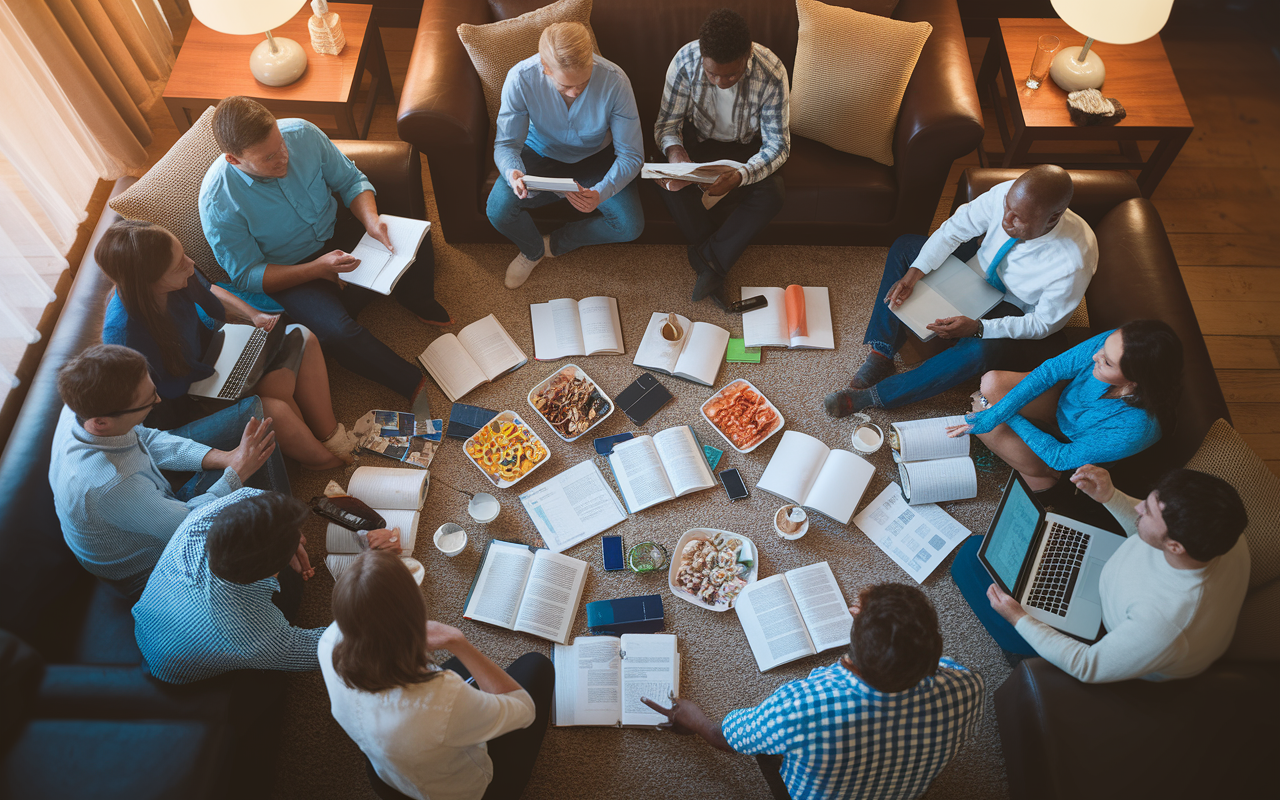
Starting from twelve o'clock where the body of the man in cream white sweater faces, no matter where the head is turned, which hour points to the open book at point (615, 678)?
The open book is roughly at 11 o'clock from the man in cream white sweater.

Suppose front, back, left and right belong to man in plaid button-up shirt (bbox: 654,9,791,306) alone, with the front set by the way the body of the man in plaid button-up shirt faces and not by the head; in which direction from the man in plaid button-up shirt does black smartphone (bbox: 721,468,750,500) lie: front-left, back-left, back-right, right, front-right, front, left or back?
front

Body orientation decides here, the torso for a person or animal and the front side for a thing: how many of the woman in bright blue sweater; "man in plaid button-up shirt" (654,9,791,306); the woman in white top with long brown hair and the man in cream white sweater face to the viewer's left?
2

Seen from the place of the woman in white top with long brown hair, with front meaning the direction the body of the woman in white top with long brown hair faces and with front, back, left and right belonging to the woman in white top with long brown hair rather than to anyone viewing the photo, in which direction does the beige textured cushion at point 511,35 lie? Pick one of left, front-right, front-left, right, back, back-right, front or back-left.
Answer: front

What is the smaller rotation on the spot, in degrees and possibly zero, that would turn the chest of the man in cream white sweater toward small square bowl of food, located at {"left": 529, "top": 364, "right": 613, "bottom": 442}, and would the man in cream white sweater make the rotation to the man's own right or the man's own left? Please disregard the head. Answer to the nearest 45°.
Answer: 0° — they already face it

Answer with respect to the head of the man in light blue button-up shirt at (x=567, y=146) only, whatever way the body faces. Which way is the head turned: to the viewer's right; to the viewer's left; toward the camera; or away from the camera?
toward the camera

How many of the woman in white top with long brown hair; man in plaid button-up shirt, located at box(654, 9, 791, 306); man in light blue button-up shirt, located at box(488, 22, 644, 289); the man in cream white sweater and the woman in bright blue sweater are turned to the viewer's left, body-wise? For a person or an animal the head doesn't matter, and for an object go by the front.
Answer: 2

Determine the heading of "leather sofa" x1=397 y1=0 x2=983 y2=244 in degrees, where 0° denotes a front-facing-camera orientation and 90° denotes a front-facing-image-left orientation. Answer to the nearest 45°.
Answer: approximately 0°

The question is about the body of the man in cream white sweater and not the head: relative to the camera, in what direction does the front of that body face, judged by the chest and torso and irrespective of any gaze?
to the viewer's left

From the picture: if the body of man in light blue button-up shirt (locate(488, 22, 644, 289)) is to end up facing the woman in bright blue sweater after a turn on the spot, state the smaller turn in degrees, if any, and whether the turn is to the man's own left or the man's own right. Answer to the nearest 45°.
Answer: approximately 45° to the man's own left

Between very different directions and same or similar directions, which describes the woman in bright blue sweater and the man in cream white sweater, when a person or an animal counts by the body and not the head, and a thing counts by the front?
same or similar directions

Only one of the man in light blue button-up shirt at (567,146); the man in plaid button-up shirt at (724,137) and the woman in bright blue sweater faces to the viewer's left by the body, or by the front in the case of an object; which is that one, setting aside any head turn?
the woman in bright blue sweater

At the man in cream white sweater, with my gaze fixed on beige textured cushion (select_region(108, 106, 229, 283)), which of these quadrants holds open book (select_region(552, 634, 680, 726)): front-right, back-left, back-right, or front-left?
front-left

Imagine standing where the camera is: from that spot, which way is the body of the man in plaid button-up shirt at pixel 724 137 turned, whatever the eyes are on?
toward the camera

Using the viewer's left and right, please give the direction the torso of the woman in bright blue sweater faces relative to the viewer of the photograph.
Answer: facing to the left of the viewer

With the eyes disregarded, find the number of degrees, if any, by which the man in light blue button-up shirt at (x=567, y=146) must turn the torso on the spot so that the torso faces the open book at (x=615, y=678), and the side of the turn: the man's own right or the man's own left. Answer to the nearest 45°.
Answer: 0° — they already face it

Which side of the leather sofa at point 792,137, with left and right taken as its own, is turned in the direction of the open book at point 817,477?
front

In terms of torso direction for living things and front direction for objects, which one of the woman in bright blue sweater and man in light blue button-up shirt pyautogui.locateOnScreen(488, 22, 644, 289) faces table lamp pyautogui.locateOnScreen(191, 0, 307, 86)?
the woman in bright blue sweater

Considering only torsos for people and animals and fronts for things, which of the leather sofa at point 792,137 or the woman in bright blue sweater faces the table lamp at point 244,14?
the woman in bright blue sweater

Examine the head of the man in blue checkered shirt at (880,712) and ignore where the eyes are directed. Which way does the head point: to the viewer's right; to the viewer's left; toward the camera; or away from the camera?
away from the camera
